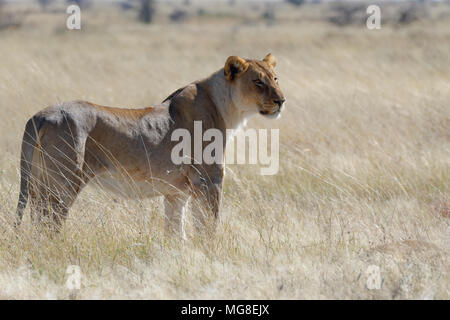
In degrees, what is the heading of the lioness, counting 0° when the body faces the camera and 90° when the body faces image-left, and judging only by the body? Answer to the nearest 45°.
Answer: approximately 270°
